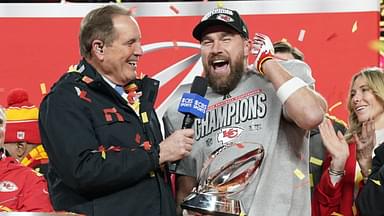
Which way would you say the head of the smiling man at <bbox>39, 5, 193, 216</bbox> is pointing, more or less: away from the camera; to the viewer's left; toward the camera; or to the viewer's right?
to the viewer's right

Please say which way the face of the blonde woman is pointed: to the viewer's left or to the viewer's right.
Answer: to the viewer's left

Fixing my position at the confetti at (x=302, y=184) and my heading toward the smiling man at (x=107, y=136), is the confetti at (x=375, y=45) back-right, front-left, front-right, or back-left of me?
back-right

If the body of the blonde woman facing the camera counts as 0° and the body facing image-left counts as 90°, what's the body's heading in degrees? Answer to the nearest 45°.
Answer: approximately 45°

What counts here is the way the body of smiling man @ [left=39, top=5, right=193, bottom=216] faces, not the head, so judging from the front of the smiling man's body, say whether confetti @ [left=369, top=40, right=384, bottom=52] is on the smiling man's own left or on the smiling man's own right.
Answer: on the smiling man's own left

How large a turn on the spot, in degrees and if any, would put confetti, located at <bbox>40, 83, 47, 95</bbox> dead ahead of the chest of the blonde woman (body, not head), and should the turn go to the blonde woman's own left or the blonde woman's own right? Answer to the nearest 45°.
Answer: approximately 45° to the blonde woman's own right

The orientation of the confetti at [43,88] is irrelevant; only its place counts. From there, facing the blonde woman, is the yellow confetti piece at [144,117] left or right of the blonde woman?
right

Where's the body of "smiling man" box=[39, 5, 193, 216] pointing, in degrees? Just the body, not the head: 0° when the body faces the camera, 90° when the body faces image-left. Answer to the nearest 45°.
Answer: approximately 315°

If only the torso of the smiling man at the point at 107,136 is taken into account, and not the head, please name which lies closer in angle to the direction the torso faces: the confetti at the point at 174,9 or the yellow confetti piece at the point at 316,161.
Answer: the yellow confetti piece
